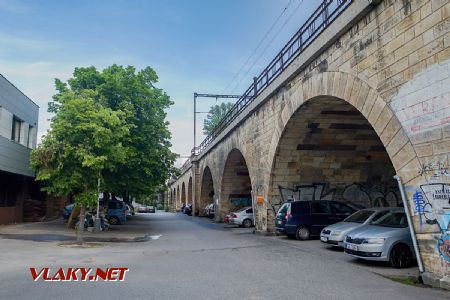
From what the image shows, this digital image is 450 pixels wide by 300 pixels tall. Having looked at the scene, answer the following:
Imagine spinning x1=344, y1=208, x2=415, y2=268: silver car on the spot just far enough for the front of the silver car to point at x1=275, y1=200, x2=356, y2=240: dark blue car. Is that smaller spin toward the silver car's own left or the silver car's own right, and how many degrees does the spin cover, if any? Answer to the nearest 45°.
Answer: approximately 90° to the silver car's own right

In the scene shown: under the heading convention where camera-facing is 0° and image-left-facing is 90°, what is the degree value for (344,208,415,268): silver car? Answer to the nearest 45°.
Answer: approximately 45°

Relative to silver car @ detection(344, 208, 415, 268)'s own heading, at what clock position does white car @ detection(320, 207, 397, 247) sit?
The white car is roughly at 4 o'clock from the silver car.

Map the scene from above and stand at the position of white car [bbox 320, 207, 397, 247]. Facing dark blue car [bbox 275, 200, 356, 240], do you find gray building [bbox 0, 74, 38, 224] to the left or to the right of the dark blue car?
left

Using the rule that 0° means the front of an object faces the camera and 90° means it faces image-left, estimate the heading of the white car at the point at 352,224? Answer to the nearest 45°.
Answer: approximately 45°
